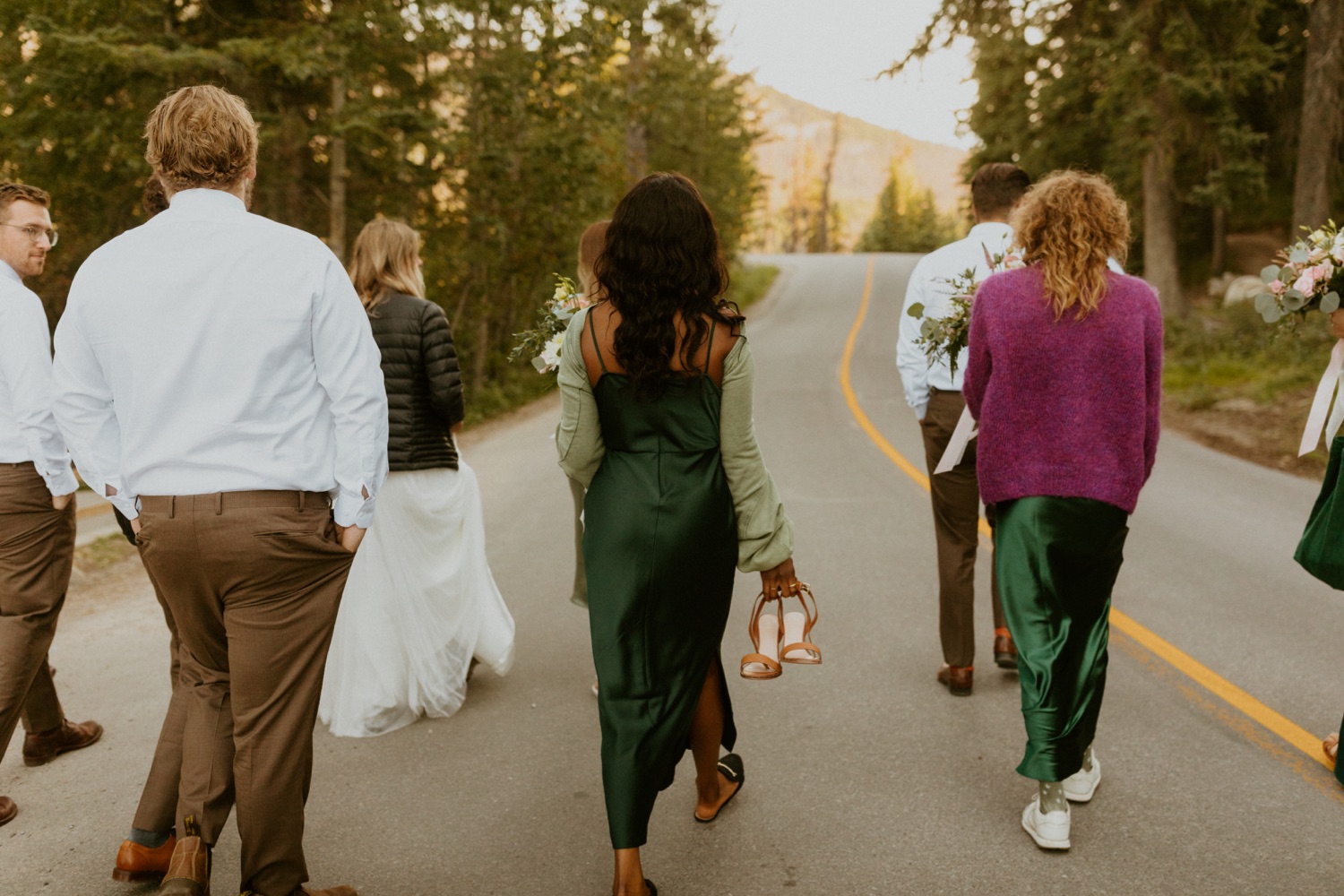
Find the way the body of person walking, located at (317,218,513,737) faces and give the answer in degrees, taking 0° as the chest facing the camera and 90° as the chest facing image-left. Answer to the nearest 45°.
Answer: approximately 225°

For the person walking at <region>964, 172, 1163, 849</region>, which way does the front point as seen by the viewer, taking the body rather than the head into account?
away from the camera

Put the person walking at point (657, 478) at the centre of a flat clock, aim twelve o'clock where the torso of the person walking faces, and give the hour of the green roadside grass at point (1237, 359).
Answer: The green roadside grass is roughly at 1 o'clock from the person walking.

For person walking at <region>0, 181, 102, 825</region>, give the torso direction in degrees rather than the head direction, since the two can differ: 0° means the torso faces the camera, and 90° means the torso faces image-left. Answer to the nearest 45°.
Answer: approximately 225°

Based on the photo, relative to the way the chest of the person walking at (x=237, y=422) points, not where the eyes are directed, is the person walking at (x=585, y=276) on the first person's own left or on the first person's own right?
on the first person's own right

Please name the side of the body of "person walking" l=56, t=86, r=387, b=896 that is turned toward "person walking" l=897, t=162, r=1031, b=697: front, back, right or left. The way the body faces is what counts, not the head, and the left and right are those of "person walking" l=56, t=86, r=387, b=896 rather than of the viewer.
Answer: right

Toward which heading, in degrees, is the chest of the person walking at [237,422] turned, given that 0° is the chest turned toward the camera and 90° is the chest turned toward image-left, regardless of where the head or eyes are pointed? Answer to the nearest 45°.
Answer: approximately 180°

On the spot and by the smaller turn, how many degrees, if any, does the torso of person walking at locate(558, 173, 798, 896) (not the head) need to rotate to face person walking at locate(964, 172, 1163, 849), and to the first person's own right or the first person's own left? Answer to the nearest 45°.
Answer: approximately 90° to the first person's own right

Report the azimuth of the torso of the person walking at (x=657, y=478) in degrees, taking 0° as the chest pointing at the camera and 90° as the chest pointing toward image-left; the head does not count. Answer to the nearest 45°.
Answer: approximately 180°

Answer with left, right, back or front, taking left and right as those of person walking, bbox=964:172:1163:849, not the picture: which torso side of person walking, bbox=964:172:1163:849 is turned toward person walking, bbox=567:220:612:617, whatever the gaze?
left
